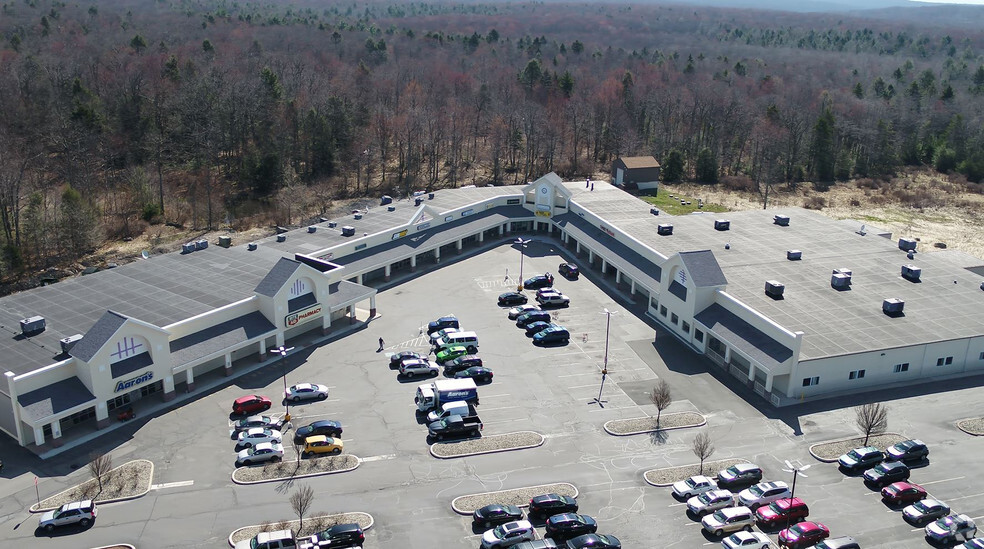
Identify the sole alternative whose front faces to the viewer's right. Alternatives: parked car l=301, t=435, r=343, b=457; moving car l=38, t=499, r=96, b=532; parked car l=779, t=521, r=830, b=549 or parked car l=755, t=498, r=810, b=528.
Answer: parked car l=301, t=435, r=343, b=457

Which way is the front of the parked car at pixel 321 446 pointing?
to the viewer's right

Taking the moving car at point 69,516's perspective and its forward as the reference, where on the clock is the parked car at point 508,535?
the parked car at point 508,535 is roughly at 7 o'clock from the moving car at point 69,516.

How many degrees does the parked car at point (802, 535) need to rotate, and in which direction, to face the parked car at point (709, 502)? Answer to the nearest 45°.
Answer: approximately 45° to its right

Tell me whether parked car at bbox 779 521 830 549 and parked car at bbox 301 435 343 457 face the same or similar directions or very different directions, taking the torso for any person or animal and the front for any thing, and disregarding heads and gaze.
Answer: very different directions

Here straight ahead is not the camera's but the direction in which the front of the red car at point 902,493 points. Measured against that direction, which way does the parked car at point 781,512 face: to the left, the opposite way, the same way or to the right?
the opposite way

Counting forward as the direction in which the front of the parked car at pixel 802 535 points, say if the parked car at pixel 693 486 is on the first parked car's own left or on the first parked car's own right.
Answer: on the first parked car's own right

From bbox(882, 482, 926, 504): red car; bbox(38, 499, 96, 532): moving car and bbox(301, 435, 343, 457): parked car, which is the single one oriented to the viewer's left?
bbox(38, 499, 96, 532): moving car

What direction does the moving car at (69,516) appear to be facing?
to the viewer's left

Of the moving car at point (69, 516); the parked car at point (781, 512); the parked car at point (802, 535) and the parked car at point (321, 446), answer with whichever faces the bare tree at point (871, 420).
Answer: the parked car at point (321, 446)
